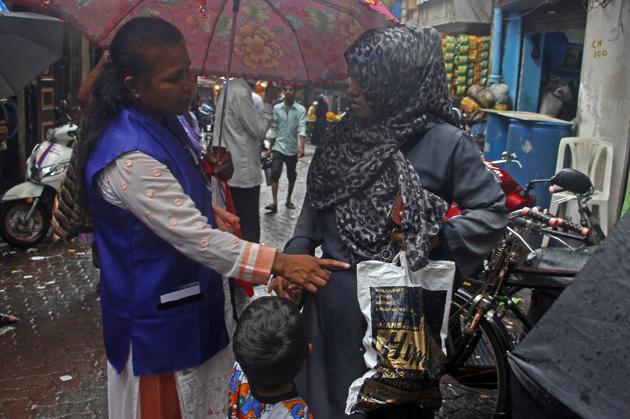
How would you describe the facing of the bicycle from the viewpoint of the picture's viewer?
facing the viewer and to the left of the viewer

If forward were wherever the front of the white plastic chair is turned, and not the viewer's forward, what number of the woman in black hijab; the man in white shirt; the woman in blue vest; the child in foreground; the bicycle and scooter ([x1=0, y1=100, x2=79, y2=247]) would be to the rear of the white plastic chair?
0

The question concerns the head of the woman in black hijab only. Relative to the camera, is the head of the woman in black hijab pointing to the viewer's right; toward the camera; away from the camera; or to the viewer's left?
to the viewer's left

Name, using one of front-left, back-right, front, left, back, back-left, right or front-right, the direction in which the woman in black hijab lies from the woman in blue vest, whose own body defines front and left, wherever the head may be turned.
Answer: front

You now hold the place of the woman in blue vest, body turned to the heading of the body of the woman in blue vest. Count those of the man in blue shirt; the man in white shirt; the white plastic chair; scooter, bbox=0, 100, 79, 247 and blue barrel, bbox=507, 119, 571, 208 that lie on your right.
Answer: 0

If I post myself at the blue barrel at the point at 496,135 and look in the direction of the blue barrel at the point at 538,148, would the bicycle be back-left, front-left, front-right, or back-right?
front-right

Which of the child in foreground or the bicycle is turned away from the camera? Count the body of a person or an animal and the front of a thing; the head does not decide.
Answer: the child in foreground

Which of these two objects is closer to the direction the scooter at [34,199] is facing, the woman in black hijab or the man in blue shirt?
the woman in black hijab

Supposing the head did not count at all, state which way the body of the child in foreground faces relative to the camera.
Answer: away from the camera

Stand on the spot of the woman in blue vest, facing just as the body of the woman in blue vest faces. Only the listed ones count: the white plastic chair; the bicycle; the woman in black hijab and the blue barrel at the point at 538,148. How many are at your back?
0

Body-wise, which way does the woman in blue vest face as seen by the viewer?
to the viewer's right

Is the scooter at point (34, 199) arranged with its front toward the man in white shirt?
no

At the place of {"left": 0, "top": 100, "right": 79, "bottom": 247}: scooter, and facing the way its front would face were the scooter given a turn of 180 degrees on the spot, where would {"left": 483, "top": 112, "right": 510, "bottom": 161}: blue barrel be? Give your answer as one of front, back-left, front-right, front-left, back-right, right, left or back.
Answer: front-right

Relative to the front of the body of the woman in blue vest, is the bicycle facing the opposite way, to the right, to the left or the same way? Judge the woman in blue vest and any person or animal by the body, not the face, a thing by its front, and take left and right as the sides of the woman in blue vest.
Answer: the opposite way

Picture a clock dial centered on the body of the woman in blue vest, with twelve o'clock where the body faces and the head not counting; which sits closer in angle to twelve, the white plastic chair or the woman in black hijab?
the woman in black hijab

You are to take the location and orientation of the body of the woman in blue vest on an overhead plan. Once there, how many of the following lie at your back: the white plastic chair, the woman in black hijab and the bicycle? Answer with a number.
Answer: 0

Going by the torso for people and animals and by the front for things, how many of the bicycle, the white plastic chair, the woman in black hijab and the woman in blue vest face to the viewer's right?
1
